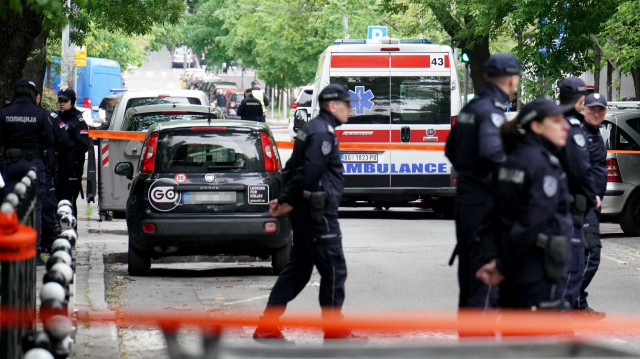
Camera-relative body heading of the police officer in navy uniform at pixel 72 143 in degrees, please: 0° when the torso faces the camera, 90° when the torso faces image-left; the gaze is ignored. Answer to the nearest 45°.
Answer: approximately 45°

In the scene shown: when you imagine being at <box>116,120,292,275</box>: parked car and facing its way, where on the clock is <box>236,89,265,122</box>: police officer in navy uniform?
The police officer in navy uniform is roughly at 12 o'clock from the parked car.

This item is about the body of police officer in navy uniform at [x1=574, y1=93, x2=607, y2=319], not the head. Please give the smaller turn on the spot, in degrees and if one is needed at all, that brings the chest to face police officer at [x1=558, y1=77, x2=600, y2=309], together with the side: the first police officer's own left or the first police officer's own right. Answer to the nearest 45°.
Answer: approximately 45° to the first police officer's own right

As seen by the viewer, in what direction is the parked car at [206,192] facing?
away from the camera

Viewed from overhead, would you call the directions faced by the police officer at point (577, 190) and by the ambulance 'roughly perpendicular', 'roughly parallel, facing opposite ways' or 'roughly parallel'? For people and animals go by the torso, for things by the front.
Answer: roughly perpendicular

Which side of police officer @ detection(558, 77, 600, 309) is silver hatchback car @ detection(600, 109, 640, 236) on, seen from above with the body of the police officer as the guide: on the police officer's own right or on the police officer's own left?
on the police officer's own left
